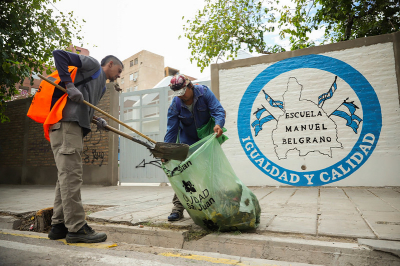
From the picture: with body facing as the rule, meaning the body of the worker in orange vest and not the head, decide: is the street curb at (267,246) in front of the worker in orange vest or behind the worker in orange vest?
in front

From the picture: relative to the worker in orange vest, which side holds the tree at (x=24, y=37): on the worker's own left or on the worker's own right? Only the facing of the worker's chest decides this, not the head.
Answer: on the worker's own left

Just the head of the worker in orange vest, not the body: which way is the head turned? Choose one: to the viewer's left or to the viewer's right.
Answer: to the viewer's right

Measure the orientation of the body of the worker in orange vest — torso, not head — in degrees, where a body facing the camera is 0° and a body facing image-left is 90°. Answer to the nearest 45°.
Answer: approximately 270°

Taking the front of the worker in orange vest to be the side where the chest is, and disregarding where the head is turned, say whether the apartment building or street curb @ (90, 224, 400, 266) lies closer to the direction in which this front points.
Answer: the street curb

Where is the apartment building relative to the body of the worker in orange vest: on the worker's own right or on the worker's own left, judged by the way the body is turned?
on the worker's own left
